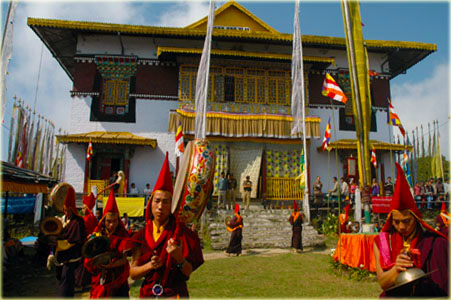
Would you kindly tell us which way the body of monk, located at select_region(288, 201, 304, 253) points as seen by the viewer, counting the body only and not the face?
toward the camera

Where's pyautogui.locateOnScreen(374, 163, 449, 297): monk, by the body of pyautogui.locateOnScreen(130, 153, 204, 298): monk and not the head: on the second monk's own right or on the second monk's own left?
on the second monk's own left

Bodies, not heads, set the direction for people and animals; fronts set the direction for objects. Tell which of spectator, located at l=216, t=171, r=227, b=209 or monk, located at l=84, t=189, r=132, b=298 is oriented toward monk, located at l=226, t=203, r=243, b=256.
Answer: the spectator

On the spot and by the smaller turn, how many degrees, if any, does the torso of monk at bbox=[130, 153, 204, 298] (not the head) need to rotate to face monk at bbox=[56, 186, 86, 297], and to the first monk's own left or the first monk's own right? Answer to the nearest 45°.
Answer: approximately 135° to the first monk's own right

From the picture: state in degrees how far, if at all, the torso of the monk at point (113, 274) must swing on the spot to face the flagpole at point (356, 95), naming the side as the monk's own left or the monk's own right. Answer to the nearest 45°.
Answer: approximately 180°

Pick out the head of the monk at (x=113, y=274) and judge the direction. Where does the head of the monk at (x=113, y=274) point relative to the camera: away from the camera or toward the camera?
toward the camera

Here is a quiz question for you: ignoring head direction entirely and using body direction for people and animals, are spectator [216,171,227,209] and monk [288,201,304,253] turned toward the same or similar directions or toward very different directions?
same or similar directions

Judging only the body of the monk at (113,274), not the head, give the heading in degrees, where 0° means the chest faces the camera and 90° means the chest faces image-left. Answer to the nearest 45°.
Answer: approximately 45°

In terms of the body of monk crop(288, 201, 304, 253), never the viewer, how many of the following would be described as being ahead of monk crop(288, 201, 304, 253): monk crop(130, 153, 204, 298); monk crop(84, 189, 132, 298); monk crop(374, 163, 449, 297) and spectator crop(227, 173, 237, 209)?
3

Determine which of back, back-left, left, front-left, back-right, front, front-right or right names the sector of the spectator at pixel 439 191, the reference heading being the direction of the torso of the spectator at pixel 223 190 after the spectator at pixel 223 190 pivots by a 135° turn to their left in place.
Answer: front-right

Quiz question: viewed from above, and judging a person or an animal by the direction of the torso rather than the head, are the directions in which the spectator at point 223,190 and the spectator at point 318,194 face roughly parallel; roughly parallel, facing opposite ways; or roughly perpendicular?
roughly parallel

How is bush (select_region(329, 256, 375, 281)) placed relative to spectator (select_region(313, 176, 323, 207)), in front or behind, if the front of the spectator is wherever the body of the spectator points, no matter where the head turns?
in front

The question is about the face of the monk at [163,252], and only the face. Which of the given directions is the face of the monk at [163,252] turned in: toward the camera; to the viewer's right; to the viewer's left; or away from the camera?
toward the camera

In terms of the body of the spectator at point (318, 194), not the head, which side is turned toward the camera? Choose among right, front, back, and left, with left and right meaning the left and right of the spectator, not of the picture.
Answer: front
